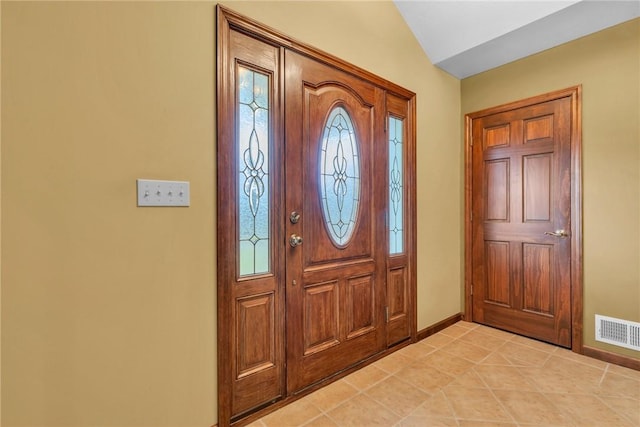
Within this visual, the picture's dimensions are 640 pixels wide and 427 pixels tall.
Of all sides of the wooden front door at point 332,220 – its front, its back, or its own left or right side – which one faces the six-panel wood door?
left

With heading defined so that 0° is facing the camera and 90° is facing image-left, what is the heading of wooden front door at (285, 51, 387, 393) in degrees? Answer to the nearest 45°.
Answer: approximately 315°
